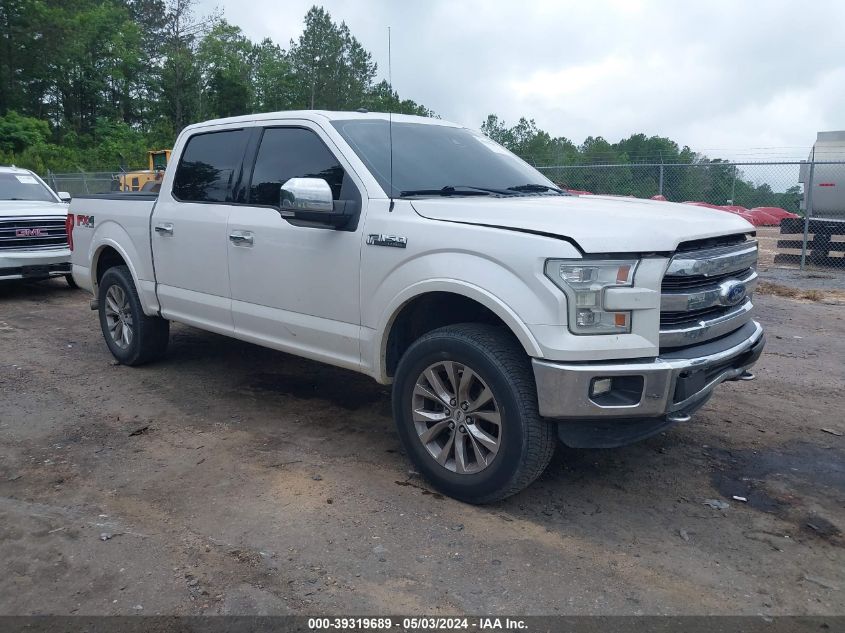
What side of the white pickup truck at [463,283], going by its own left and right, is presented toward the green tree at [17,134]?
back

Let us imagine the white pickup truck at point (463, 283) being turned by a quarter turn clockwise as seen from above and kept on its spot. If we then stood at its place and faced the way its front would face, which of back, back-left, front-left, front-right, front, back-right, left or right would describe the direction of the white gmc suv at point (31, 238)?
right

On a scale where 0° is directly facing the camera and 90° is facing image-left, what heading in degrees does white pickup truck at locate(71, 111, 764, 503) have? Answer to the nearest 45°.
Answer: approximately 315°

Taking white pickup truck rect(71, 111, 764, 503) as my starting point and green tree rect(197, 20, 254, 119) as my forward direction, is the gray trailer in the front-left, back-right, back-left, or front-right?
front-right

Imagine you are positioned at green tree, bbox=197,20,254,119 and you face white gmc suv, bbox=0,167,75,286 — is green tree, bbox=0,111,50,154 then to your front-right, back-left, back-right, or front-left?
front-right

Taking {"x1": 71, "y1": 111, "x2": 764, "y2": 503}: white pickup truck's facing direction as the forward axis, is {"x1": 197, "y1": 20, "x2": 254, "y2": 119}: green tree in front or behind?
behind

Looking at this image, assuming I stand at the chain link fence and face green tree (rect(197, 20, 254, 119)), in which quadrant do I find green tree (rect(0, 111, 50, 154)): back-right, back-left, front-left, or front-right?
front-left

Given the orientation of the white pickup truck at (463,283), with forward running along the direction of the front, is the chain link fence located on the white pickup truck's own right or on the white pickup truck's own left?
on the white pickup truck's own left

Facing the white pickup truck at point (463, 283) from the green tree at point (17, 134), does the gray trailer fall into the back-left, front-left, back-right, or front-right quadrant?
front-left

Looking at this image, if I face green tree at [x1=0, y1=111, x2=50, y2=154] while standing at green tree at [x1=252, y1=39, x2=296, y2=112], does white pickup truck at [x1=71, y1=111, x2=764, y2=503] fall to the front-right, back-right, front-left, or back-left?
front-left

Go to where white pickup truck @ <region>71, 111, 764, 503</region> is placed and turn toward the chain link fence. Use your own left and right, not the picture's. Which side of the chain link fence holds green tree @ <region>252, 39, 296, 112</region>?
left

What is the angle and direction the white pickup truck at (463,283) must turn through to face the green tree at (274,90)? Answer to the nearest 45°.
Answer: approximately 135° to its left

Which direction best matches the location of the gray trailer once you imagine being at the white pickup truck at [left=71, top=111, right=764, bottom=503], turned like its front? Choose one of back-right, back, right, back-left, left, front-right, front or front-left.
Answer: left
